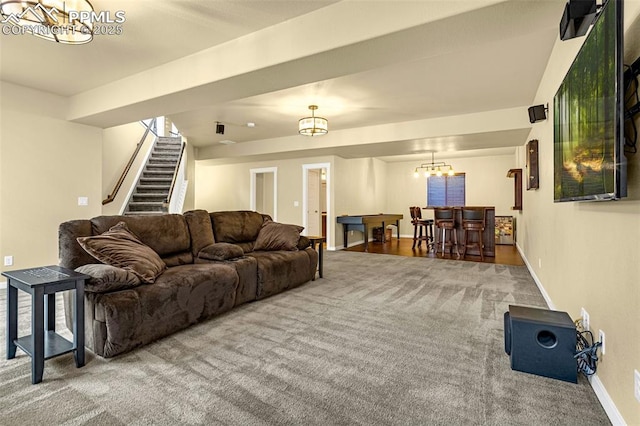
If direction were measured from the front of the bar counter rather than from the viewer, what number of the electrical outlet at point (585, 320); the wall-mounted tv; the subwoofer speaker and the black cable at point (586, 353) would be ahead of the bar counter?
4

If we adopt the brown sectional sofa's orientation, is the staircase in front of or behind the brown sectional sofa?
behind

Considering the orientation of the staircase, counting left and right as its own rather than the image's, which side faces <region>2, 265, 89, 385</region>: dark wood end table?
front

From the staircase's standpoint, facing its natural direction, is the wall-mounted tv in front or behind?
in front

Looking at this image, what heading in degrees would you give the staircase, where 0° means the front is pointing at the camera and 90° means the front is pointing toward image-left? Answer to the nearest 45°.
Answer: approximately 0°

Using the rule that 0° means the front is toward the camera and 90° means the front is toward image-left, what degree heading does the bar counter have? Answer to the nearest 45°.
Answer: approximately 0°

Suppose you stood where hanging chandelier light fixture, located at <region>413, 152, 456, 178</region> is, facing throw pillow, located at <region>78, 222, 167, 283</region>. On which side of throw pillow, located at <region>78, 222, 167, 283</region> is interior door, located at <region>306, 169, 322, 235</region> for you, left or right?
right

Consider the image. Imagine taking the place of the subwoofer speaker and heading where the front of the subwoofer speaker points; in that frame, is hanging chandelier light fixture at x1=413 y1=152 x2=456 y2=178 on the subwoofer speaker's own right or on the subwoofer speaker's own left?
on the subwoofer speaker's own right

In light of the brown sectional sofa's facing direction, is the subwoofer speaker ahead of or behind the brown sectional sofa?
ahead

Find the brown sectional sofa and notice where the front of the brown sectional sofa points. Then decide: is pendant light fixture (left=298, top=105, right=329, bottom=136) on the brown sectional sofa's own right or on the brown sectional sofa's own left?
on the brown sectional sofa's own left

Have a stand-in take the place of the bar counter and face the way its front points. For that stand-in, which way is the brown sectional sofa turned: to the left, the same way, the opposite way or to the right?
to the left
